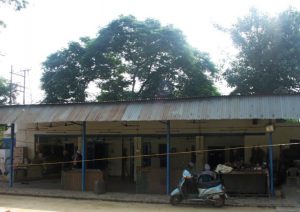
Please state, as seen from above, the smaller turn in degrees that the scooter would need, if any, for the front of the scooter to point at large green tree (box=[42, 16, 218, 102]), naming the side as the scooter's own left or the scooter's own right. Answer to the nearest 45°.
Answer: approximately 90° to the scooter's own right

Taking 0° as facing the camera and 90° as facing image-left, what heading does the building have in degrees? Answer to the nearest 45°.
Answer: approximately 0°

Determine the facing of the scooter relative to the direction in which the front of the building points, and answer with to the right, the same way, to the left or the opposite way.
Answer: to the right

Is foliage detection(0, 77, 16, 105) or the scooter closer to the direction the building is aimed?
the scooter

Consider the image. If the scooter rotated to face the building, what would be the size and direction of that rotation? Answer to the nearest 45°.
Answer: approximately 90° to its right

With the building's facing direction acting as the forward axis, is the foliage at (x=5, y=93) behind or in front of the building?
behind

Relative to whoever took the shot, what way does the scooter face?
facing to the left of the viewer

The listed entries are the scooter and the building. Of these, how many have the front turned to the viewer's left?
1

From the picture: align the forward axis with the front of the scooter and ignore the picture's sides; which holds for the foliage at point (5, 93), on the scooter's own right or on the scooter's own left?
on the scooter's own right

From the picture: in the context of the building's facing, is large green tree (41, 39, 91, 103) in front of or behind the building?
behind

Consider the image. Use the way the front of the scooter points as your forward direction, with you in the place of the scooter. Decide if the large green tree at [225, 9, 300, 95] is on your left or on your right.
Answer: on your right

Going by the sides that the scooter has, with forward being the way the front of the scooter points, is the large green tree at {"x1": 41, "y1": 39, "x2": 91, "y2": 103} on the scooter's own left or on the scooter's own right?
on the scooter's own right
